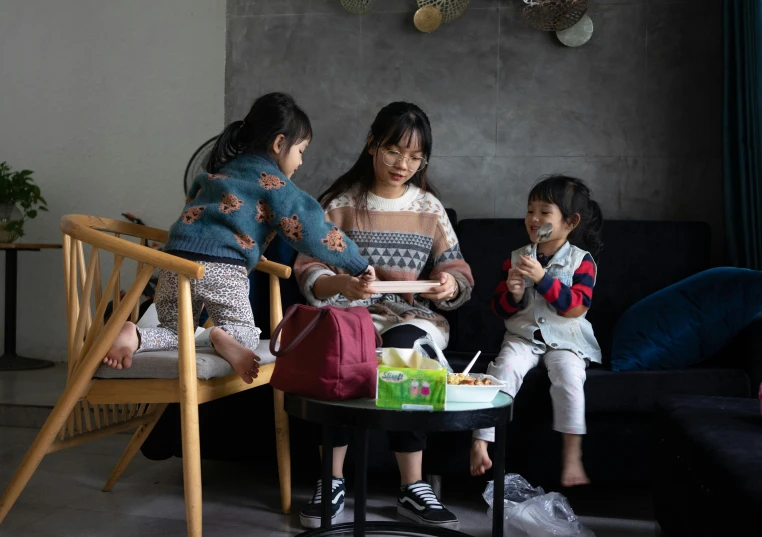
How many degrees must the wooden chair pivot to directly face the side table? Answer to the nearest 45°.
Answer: approximately 135° to its left

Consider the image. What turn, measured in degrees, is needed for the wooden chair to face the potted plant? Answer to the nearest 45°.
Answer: approximately 135° to its left

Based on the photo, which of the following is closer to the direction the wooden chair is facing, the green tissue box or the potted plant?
the green tissue box

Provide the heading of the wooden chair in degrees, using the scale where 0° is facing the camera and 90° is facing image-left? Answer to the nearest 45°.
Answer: approximately 315°

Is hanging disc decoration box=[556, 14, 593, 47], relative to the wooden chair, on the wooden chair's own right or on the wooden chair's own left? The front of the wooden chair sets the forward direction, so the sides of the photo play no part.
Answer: on the wooden chair's own left

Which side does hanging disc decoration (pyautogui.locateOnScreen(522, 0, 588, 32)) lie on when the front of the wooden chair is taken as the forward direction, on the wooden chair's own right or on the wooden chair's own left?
on the wooden chair's own left

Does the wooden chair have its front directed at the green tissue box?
yes

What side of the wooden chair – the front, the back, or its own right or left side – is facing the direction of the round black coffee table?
front
